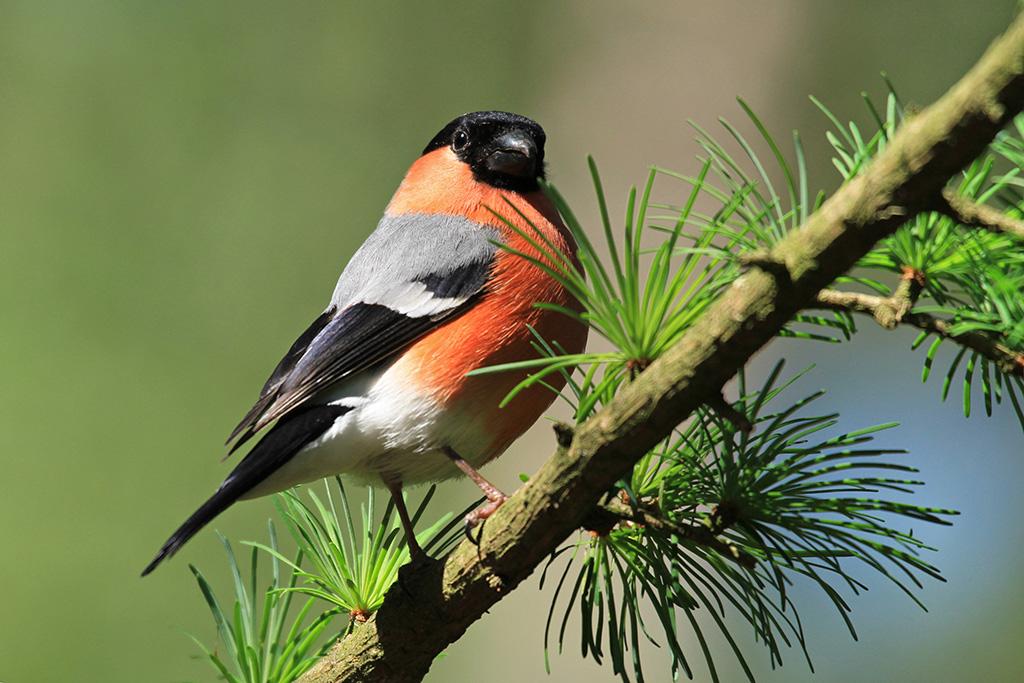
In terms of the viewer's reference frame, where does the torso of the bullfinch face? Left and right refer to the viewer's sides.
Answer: facing to the right of the viewer
